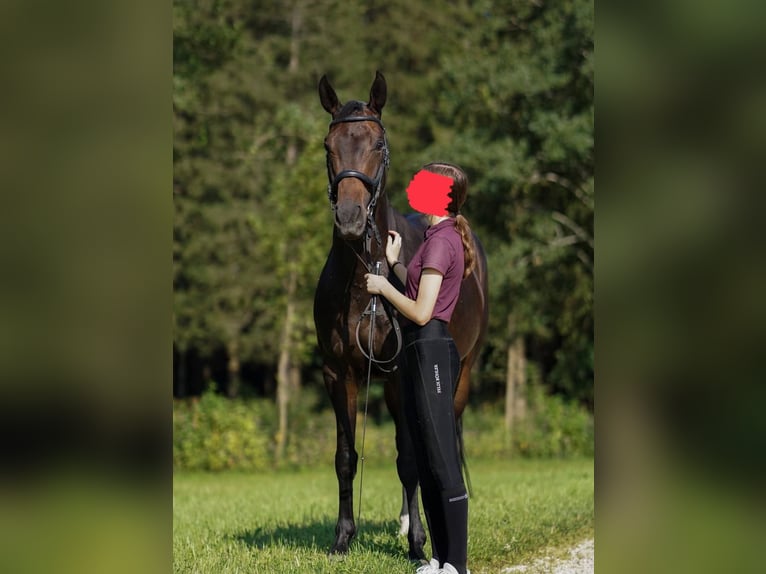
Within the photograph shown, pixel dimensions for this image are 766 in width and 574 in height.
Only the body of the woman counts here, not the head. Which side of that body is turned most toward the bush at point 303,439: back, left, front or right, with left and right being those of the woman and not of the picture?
right

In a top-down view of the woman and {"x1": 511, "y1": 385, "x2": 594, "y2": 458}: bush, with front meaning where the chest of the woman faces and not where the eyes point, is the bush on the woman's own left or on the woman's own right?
on the woman's own right

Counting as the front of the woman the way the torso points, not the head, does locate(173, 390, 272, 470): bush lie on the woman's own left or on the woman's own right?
on the woman's own right

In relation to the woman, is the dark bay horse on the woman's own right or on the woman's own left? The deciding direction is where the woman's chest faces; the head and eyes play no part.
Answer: on the woman's own right

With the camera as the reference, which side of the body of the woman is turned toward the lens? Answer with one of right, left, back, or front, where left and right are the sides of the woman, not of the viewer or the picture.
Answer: left
